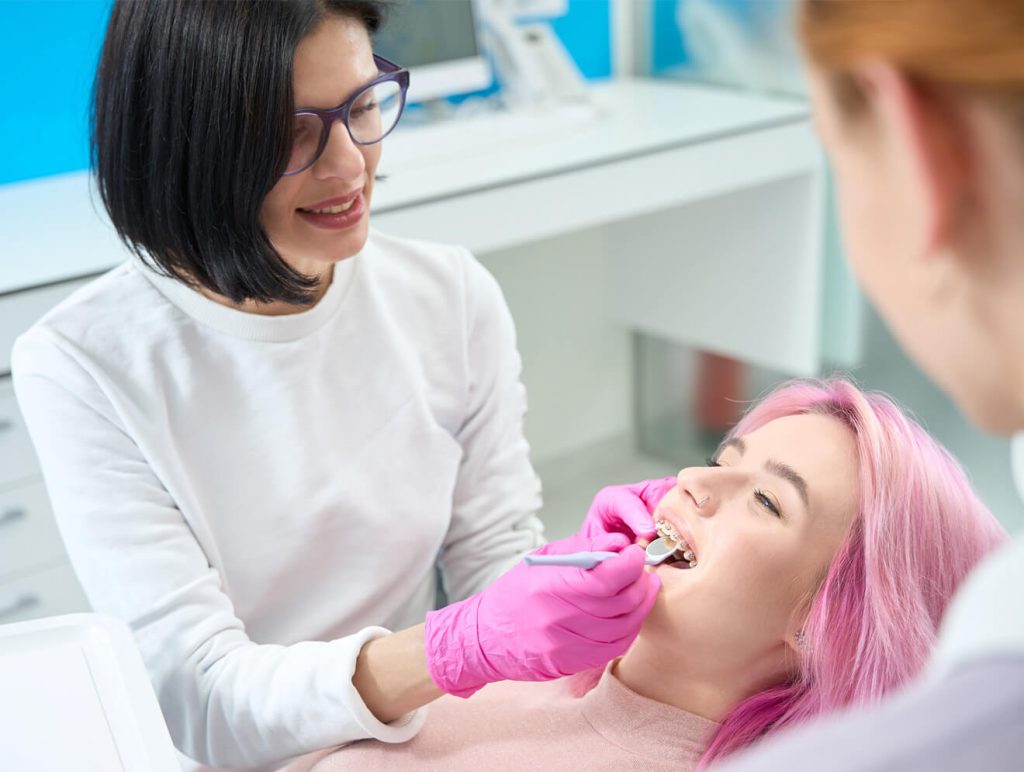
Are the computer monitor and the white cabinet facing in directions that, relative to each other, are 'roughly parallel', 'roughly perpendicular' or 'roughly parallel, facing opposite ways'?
roughly parallel

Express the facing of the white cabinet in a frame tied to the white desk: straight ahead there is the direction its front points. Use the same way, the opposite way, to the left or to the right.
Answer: the same way

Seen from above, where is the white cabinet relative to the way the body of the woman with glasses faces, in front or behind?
behind

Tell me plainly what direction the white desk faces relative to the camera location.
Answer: facing the viewer and to the right of the viewer

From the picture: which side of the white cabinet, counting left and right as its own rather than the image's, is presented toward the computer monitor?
left

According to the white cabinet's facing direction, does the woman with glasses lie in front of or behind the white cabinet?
in front

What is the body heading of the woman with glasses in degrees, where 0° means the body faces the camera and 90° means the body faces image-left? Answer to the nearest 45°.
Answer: approximately 315°

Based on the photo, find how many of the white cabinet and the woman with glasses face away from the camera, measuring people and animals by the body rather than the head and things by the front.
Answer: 0

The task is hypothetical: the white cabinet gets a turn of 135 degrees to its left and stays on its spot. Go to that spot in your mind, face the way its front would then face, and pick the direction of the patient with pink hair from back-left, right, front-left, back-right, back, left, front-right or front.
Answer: back-right
